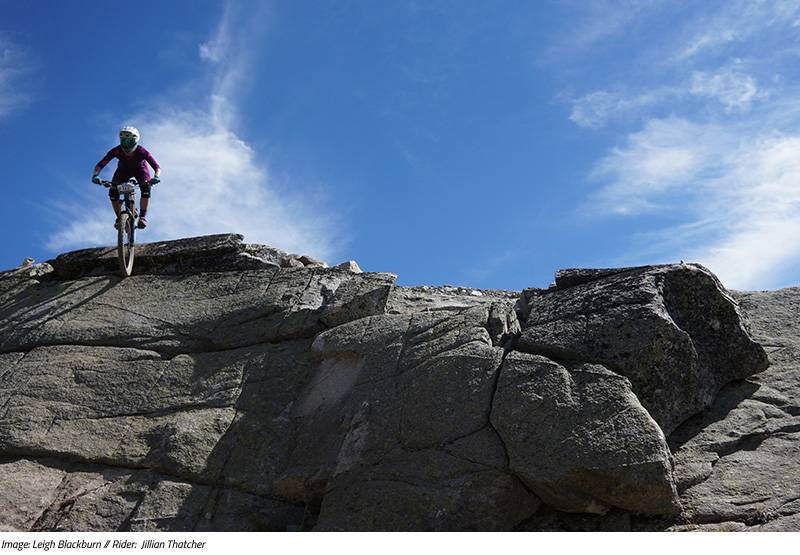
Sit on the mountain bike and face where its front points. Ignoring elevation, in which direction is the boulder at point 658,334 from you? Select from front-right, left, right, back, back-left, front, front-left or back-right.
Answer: front-left

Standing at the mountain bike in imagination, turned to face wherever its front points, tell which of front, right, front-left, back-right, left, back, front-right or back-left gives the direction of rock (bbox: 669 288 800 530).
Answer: front-left

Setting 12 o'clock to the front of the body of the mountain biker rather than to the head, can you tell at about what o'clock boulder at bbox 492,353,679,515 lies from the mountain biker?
The boulder is roughly at 11 o'clock from the mountain biker.

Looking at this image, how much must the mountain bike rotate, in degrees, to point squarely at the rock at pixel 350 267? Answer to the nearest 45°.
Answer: approximately 45° to its left

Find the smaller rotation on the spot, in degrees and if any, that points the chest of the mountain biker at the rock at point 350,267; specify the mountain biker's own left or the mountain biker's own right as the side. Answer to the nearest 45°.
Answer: approximately 45° to the mountain biker's own left

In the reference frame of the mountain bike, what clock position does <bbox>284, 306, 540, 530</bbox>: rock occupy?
The rock is roughly at 11 o'clock from the mountain bike.

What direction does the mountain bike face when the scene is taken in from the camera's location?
facing the viewer

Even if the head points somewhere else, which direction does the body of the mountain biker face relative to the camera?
toward the camera
